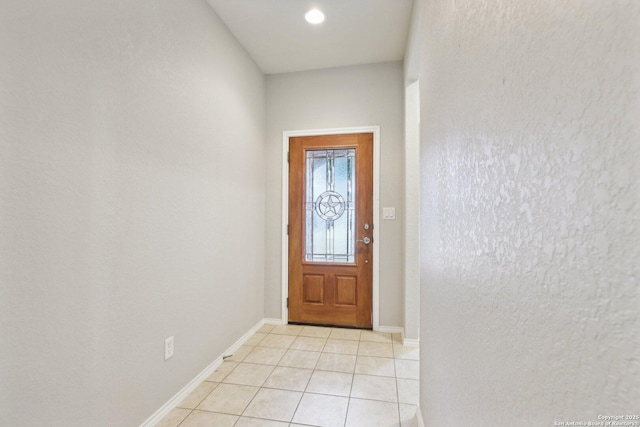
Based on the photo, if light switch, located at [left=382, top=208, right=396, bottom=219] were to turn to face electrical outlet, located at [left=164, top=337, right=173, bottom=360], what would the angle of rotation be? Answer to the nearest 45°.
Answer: approximately 45° to its right

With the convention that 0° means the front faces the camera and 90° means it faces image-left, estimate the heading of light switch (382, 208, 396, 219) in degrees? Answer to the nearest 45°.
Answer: approximately 0°

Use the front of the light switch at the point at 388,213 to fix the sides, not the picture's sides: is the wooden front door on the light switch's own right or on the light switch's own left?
on the light switch's own right

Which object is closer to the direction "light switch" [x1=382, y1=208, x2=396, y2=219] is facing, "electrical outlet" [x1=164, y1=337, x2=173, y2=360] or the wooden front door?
the electrical outlet
